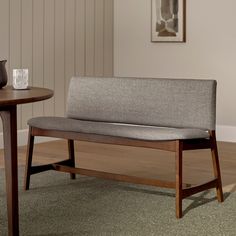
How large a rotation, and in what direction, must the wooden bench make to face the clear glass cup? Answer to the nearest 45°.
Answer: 0° — it already faces it

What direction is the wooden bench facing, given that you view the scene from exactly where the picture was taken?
facing the viewer and to the left of the viewer

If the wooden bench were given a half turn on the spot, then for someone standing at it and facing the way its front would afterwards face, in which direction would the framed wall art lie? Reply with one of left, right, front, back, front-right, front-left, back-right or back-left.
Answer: front-left
